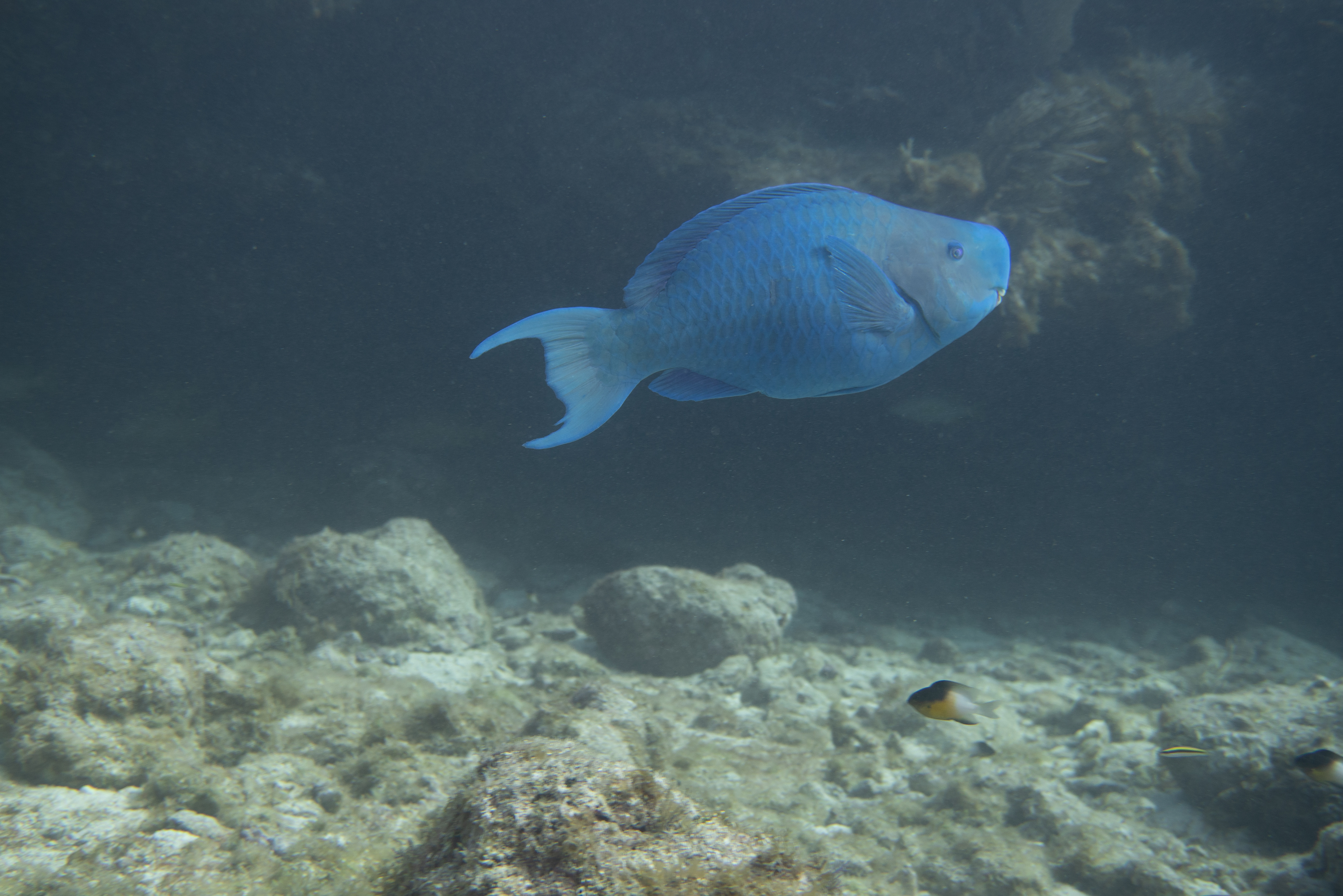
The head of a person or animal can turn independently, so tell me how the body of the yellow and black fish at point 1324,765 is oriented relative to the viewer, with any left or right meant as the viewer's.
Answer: facing to the left of the viewer

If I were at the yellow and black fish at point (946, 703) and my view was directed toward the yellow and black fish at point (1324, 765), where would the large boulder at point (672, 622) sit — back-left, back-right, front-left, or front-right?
back-left

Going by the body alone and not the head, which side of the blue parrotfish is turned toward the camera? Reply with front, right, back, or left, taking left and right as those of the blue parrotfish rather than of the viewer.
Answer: right

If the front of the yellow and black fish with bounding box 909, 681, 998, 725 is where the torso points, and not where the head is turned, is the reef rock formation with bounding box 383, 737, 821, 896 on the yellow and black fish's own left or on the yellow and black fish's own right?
on the yellow and black fish's own left

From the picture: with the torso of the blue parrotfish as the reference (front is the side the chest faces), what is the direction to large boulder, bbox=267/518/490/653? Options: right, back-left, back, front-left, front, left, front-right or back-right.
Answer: back-left

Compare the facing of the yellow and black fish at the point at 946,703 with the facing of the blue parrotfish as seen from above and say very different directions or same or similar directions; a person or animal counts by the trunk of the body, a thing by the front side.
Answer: very different directions

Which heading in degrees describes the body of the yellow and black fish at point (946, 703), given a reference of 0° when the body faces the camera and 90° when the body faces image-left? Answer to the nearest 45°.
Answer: approximately 90°

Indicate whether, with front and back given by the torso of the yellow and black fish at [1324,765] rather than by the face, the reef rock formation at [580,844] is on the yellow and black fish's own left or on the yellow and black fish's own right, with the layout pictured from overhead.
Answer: on the yellow and black fish's own left

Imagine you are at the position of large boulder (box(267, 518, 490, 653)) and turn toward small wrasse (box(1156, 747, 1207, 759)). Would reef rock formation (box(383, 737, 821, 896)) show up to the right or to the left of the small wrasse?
right
